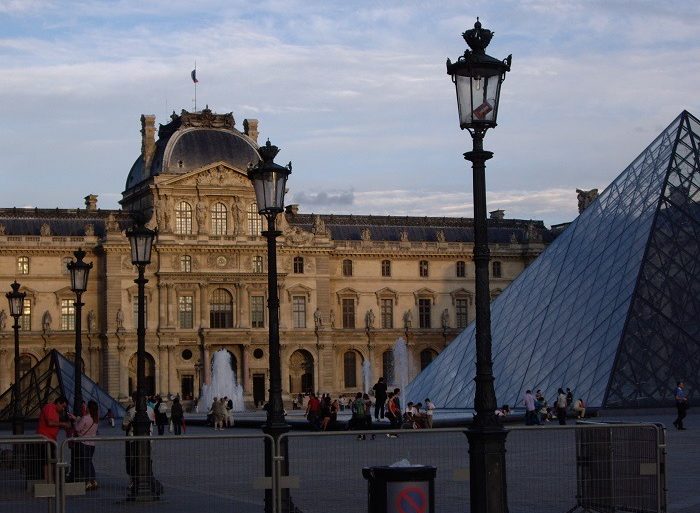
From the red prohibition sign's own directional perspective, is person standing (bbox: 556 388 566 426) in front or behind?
behind

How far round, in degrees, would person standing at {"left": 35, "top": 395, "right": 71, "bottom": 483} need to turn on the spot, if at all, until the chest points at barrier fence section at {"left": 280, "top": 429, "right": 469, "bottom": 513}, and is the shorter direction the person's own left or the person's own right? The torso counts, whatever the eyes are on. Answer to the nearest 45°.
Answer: approximately 45° to the person's own right

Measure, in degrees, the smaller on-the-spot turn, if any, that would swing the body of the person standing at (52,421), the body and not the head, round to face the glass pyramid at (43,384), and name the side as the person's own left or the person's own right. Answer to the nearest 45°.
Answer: approximately 90° to the person's own left

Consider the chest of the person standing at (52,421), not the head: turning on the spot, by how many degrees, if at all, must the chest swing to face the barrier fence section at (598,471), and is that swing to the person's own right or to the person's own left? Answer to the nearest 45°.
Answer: approximately 45° to the person's own right

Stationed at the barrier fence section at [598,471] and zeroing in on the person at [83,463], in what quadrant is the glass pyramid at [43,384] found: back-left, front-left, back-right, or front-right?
front-right

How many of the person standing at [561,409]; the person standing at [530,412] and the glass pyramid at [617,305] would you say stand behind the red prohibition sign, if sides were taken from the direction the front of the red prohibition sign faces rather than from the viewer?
3

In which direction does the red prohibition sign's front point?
toward the camera

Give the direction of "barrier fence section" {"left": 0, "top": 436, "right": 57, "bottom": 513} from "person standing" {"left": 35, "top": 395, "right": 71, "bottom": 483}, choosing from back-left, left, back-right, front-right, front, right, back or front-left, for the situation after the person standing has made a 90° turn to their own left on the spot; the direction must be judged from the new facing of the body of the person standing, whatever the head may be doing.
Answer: back

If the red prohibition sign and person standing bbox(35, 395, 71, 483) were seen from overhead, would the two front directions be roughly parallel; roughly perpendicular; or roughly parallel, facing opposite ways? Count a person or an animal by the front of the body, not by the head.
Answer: roughly perpendicular

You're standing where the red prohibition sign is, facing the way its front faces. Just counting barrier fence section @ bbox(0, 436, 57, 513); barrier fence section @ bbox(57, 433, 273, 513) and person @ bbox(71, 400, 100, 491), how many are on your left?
0

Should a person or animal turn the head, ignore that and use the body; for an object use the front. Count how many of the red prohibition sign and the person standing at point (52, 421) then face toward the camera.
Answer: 1

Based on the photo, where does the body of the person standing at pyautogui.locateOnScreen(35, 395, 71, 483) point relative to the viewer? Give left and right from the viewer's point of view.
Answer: facing to the right of the viewer
